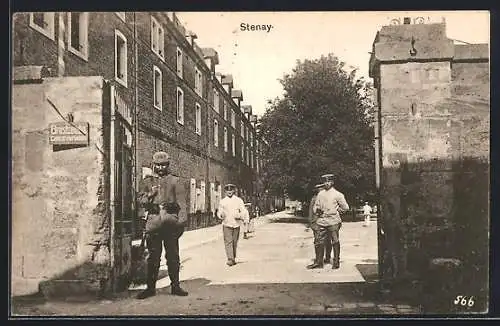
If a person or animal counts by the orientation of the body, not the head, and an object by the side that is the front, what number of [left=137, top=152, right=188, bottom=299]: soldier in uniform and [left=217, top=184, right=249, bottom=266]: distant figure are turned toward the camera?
2

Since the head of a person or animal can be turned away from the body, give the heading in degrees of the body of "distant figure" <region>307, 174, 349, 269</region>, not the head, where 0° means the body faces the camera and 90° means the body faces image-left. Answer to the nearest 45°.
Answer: approximately 45°

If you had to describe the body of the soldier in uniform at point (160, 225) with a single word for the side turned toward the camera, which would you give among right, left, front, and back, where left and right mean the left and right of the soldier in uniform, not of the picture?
front

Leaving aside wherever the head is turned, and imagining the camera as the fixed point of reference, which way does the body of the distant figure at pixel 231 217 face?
toward the camera

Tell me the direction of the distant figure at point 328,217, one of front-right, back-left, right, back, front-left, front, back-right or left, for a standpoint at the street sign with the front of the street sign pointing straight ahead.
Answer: left
